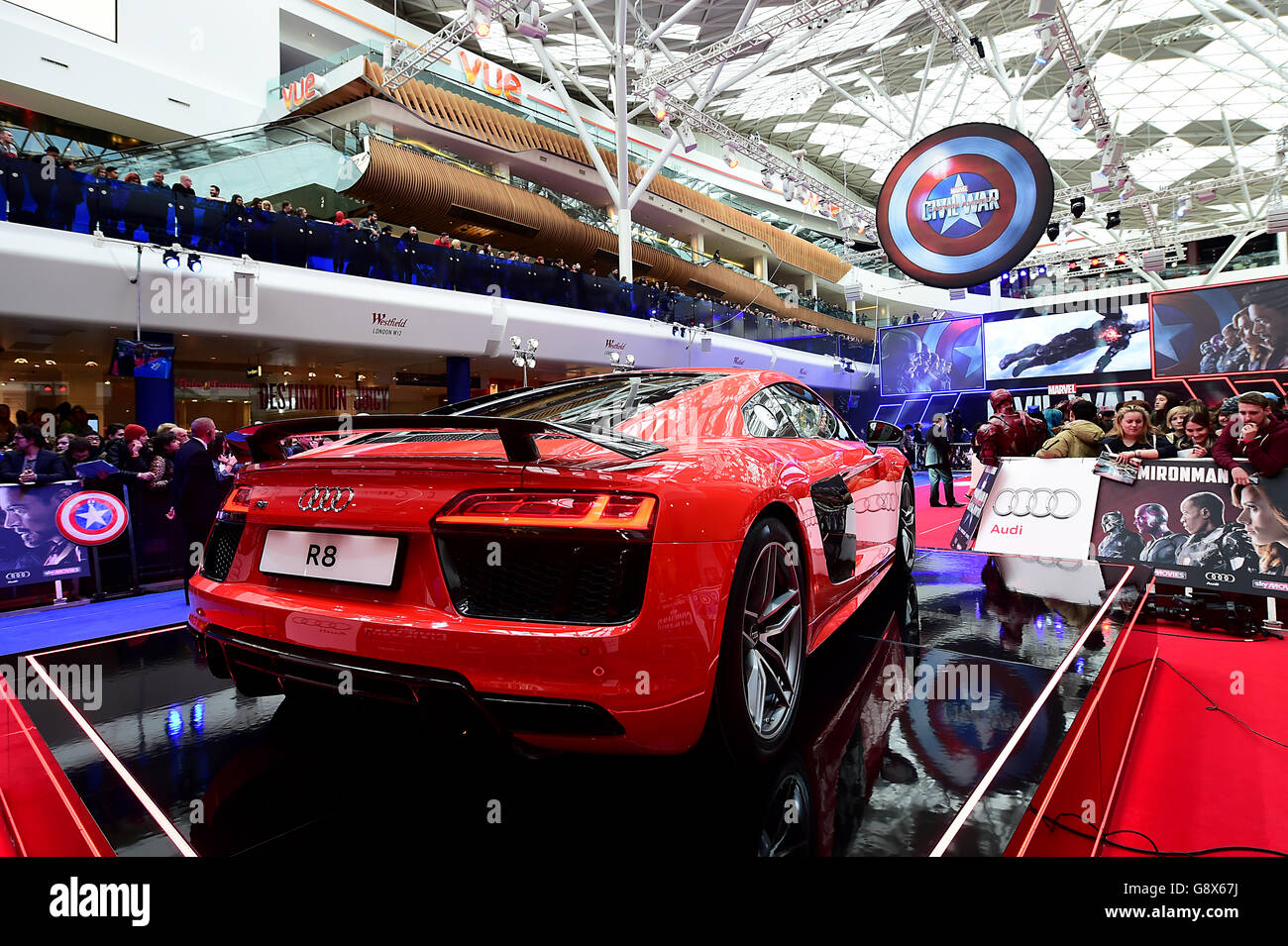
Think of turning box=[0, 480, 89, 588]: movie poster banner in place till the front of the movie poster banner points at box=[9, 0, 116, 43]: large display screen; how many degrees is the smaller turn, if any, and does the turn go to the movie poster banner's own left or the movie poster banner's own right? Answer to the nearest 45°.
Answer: approximately 180°

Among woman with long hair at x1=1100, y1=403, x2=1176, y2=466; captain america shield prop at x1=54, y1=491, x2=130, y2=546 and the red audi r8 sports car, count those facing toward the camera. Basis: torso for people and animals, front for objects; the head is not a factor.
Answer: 2

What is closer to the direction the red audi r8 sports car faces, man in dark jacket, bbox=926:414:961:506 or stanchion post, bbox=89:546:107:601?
the man in dark jacket

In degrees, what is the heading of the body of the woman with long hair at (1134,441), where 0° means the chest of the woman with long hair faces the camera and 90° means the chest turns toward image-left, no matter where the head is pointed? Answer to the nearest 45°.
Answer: approximately 0°

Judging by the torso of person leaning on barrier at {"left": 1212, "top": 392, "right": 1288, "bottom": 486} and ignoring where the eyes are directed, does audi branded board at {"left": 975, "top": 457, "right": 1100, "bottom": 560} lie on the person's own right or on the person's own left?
on the person's own right

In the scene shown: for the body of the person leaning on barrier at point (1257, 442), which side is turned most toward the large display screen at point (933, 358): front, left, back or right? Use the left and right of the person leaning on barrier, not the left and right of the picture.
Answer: right

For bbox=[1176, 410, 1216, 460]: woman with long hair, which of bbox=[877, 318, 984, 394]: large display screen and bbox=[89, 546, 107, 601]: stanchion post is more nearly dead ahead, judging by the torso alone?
the stanchion post

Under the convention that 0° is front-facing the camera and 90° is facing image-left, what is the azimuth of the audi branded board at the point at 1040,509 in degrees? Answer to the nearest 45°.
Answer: approximately 0°
